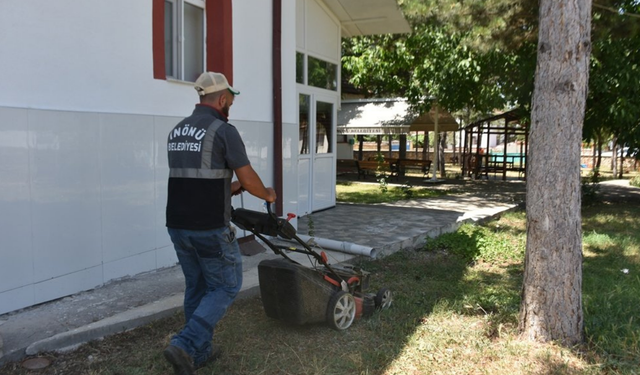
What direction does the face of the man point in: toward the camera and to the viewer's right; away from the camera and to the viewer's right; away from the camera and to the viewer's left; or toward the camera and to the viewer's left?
away from the camera and to the viewer's right

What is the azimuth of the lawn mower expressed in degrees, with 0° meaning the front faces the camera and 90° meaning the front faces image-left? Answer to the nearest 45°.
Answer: approximately 225°

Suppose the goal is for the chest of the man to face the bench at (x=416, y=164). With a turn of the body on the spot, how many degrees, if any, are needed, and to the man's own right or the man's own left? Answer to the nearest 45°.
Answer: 0° — they already face it

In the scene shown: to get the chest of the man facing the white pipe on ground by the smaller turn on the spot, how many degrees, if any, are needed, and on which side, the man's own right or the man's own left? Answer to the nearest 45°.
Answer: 0° — they already face it

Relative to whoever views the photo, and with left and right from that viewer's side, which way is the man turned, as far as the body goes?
facing away from the viewer and to the right of the viewer

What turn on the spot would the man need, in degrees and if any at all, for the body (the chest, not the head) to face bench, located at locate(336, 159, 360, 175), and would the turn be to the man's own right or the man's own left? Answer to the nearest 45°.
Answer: approximately 45° to the man's own left

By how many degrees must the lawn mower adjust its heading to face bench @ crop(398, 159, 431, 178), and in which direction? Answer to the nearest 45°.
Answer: approximately 45° to its left

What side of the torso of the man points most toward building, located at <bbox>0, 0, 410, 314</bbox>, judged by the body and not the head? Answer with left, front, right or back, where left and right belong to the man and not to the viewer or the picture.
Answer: left

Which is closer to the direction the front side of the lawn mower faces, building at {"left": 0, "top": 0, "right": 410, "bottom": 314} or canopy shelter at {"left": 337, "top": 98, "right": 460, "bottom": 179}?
the canopy shelter
